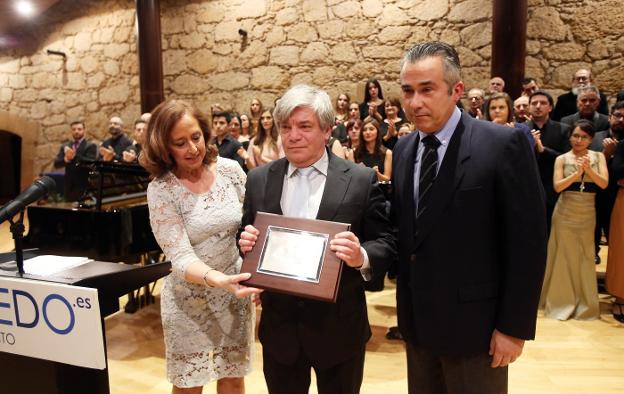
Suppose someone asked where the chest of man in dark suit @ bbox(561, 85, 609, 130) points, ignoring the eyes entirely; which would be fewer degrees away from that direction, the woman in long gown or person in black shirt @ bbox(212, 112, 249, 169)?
the woman in long gown

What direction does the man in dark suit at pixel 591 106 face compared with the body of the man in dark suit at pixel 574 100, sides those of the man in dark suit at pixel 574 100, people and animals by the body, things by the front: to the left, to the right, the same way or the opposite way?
the same way

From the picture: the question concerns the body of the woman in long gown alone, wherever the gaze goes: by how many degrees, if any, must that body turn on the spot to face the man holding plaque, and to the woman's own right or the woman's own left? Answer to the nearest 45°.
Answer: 0° — they already face them

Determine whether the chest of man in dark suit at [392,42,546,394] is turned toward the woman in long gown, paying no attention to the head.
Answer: no

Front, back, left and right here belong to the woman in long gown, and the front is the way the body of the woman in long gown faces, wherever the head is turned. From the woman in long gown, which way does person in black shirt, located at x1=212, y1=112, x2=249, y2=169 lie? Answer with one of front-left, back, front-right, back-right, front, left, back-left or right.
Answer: right

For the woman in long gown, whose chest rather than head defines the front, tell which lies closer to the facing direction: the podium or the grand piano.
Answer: the podium

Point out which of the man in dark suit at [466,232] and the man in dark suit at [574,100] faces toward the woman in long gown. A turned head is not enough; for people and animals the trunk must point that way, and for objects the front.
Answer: the man in dark suit at [574,100]

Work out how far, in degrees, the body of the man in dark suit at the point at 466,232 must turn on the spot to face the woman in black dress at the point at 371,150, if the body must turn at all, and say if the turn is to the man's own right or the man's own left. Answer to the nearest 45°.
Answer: approximately 135° to the man's own right

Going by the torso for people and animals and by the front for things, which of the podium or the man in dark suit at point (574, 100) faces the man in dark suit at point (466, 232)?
the man in dark suit at point (574, 100)

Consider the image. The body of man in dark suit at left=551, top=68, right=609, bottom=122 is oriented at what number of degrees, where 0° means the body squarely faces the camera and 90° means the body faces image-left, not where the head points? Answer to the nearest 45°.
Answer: approximately 0°

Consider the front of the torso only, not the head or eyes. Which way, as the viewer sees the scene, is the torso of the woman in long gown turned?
toward the camera

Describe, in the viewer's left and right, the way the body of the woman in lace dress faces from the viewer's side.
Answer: facing the viewer and to the right of the viewer

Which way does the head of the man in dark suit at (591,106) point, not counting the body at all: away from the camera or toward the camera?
toward the camera

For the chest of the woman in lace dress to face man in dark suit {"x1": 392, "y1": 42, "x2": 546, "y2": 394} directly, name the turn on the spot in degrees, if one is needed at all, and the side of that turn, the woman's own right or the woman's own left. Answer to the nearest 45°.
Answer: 0° — they already face them

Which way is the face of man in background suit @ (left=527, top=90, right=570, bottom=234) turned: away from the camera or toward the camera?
toward the camera

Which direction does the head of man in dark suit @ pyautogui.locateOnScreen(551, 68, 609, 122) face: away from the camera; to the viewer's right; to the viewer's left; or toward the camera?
toward the camera

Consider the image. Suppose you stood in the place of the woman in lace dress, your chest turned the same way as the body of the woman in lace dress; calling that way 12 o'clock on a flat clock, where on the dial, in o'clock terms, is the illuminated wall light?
The illuminated wall light is roughly at 7 o'clock from the woman in lace dress.

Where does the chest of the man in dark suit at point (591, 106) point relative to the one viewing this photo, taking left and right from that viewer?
facing the viewer
